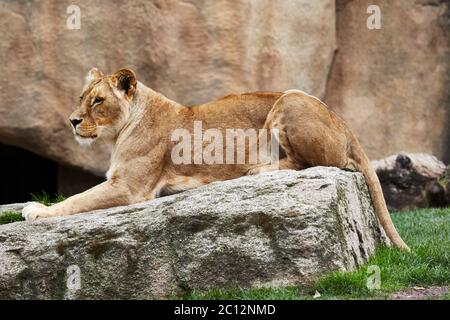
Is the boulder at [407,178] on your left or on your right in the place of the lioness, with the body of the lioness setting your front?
on your right

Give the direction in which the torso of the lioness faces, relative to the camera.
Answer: to the viewer's left
